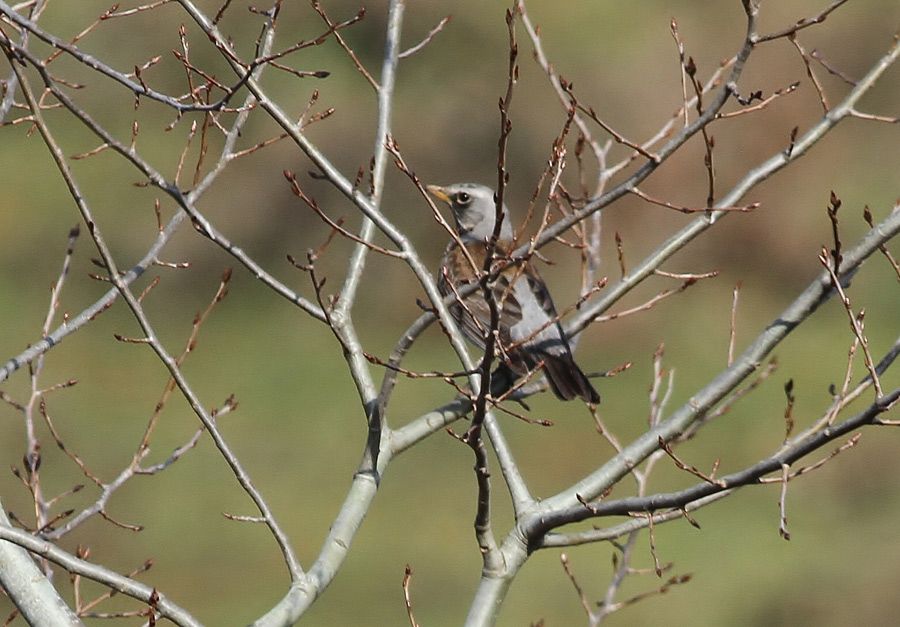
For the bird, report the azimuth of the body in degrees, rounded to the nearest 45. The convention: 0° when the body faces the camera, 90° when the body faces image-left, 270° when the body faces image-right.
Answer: approximately 135°
